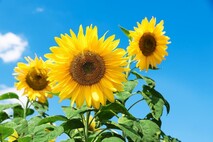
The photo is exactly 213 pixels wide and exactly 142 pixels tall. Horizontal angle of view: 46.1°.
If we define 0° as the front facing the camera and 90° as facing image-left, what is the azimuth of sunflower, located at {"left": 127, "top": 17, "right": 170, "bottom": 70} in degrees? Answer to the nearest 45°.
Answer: approximately 315°

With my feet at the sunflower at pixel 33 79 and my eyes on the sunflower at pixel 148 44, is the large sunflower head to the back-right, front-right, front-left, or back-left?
front-right

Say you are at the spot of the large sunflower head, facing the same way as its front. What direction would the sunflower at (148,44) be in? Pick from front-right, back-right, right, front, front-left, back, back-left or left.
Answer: back-left

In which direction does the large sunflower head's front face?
toward the camera

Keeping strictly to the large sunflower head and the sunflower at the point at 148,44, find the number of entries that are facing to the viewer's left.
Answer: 0

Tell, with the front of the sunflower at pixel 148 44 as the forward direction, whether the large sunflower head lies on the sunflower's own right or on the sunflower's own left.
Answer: on the sunflower's own right

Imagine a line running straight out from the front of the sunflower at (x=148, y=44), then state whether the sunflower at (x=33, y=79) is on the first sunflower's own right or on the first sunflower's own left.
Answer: on the first sunflower's own right

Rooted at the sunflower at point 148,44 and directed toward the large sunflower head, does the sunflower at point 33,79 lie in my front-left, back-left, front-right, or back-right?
front-right
